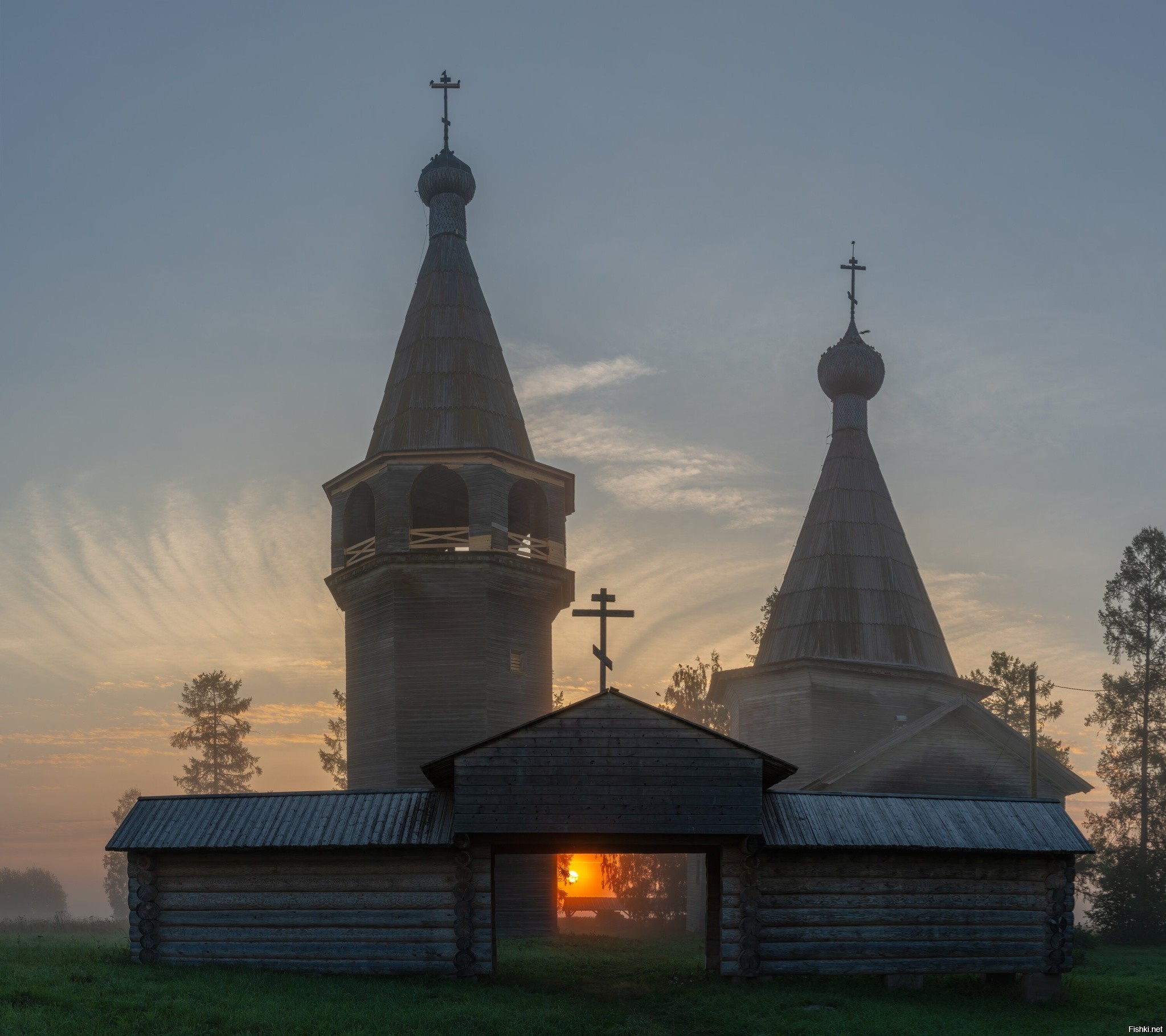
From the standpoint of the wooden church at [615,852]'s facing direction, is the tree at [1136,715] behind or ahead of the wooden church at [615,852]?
behind

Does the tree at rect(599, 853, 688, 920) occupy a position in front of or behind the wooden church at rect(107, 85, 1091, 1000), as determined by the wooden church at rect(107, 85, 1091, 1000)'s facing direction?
behind

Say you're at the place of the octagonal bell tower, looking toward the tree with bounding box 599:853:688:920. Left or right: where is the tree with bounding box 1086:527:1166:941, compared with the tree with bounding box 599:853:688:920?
right

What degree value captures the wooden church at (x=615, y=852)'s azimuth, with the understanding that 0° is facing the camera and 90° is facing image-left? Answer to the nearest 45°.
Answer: approximately 0°
